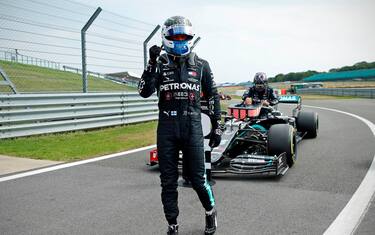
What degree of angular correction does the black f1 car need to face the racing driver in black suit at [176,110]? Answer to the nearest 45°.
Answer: approximately 45° to its left

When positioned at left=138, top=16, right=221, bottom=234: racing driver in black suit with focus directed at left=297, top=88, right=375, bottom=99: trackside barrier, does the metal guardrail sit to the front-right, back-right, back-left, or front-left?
front-left

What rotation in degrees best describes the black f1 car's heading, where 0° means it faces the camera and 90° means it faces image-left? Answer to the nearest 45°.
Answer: approximately 45°

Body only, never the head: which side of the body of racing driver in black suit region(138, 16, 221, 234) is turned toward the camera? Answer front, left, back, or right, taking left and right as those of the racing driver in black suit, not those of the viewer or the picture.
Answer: front

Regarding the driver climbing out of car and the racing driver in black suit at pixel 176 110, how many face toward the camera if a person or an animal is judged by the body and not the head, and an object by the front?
2

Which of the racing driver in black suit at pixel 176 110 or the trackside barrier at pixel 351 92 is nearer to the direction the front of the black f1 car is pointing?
the racing driver in black suit

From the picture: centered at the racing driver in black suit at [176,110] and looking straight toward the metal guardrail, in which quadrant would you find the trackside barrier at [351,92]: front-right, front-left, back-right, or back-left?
front-right

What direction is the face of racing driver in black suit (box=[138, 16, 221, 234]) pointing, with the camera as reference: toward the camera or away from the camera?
toward the camera

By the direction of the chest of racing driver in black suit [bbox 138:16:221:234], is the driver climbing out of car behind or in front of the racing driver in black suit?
behind

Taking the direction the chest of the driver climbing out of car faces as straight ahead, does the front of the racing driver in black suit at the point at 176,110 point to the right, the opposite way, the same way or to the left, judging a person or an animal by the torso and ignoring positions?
the same way

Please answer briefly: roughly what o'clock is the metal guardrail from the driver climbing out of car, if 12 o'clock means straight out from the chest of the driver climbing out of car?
The metal guardrail is roughly at 3 o'clock from the driver climbing out of car.

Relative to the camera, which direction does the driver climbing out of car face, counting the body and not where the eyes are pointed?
toward the camera

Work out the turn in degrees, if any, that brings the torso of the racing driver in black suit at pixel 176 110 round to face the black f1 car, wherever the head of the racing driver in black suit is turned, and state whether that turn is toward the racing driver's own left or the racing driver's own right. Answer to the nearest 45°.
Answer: approximately 180°
